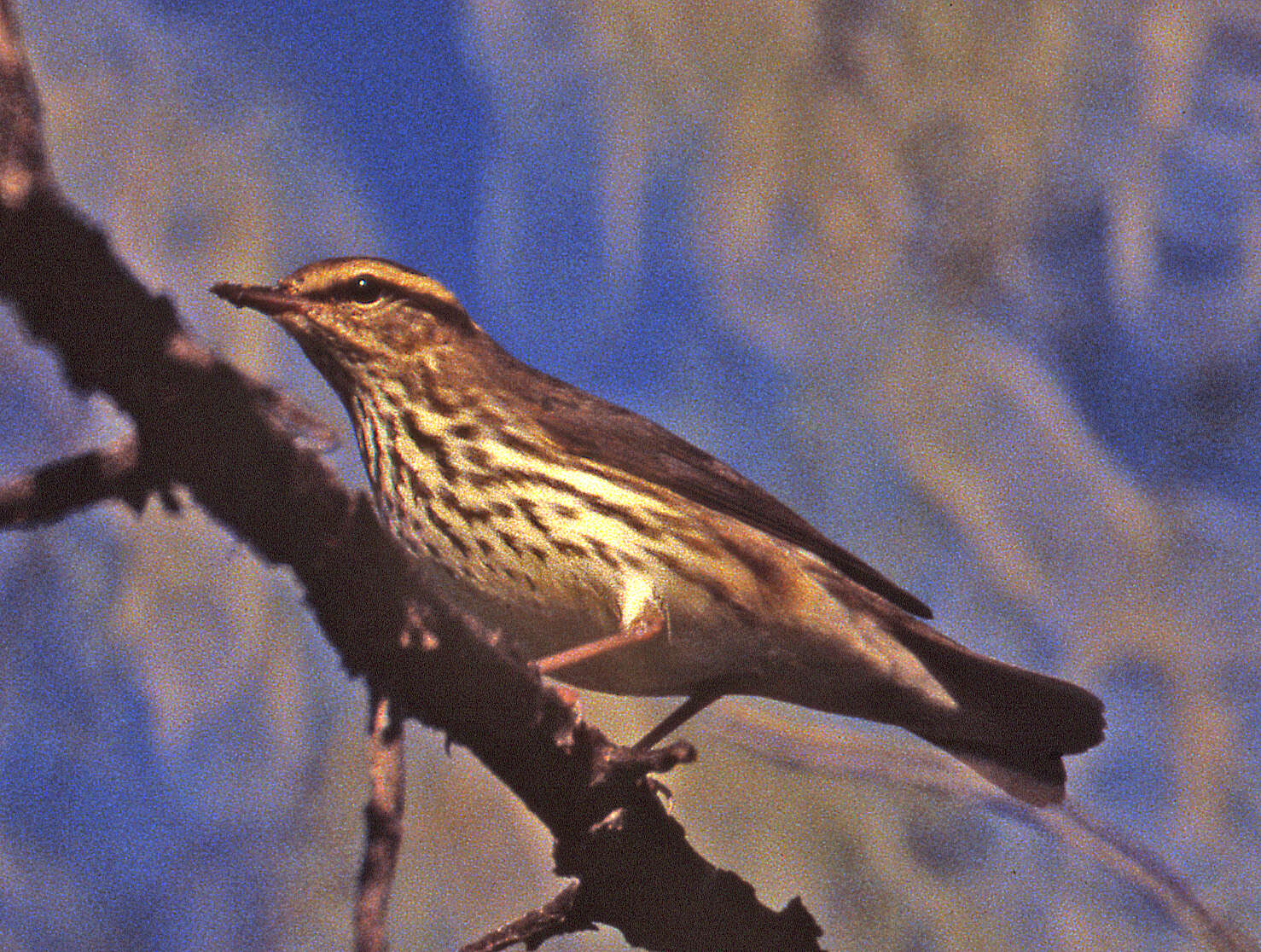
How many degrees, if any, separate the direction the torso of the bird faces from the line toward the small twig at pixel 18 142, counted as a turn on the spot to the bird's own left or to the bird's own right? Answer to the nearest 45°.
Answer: approximately 45° to the bird's own left

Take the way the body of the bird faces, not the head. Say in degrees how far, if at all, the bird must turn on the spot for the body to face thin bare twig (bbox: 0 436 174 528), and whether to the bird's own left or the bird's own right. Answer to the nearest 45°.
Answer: approximately 45° to the bird's own left

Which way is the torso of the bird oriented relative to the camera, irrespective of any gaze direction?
to the viewer's left
